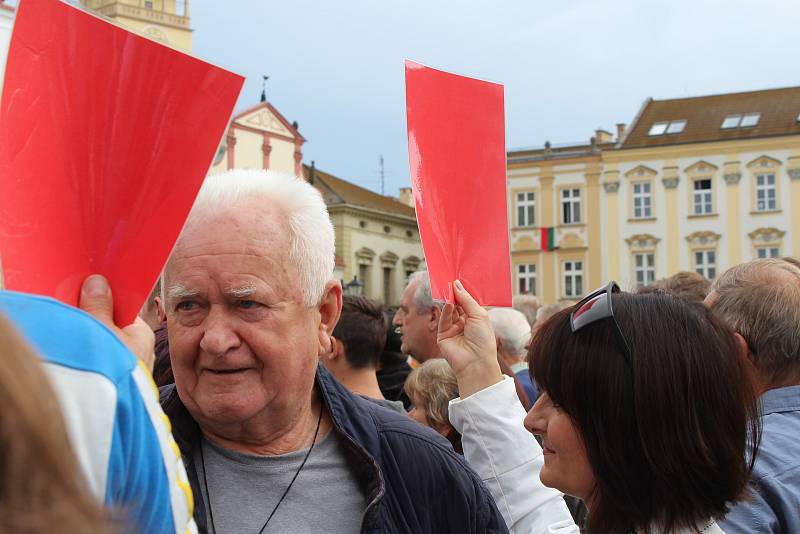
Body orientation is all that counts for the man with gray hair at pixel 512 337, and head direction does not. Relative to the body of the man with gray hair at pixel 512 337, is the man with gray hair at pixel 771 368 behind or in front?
behind

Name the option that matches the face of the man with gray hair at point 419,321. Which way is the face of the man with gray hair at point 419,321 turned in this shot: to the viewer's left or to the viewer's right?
to the viewer's left

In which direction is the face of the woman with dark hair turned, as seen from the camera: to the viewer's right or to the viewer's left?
to the viewer's left

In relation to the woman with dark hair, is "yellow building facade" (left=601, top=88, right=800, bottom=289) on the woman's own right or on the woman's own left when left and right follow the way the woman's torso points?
on the woman's own right

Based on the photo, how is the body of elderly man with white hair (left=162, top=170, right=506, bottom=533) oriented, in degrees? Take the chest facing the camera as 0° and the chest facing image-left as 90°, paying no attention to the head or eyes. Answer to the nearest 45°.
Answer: approximately 45°

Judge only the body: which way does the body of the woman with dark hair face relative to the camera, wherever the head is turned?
to the viewer's left

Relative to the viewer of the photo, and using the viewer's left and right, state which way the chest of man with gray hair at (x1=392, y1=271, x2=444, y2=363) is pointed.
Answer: facing to the left of the viewer
